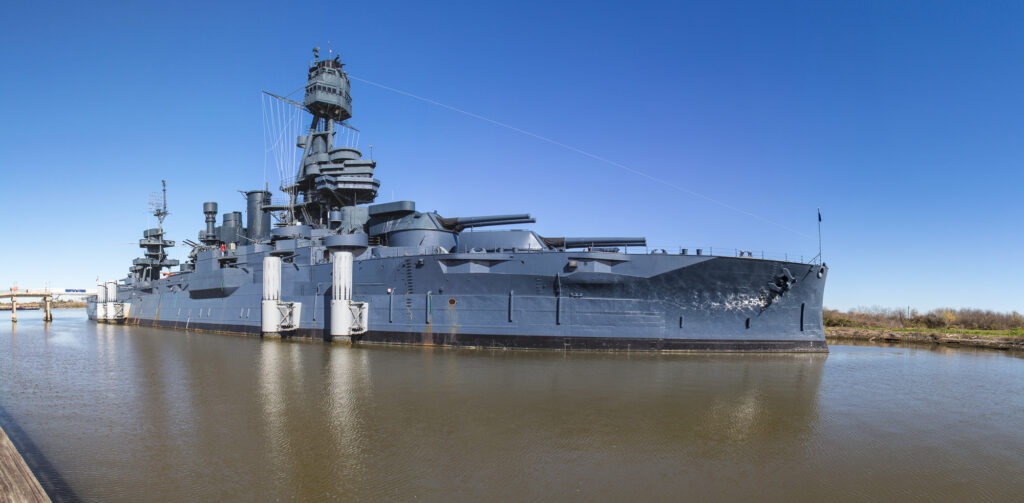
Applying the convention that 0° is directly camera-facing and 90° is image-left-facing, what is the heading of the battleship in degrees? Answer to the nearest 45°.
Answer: approximately 315°

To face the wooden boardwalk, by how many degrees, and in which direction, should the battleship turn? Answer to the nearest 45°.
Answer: approximately 45° to its right
